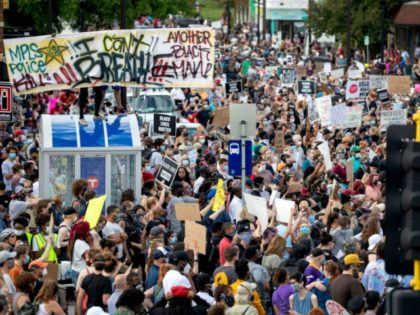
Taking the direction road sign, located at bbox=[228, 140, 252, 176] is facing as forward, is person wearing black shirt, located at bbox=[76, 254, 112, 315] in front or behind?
in front

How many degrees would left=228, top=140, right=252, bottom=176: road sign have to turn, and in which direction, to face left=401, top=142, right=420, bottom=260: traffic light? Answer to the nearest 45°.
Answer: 0° — it already faces it

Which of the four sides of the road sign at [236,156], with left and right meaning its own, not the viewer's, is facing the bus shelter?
right

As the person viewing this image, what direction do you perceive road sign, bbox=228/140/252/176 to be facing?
facing the viewer

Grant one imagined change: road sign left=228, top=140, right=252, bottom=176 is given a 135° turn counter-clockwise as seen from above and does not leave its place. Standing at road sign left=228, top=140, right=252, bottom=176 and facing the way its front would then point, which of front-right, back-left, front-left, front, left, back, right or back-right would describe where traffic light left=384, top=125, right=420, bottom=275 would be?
back-right
